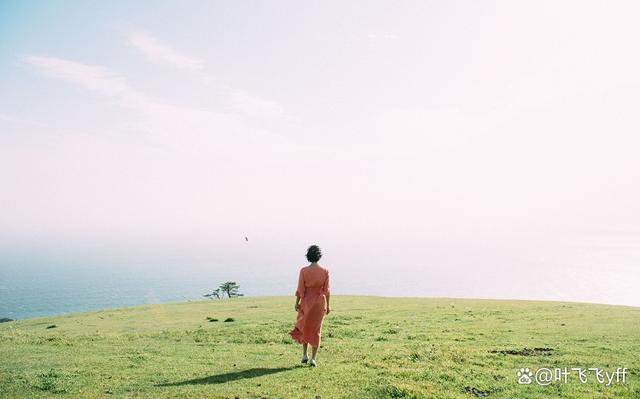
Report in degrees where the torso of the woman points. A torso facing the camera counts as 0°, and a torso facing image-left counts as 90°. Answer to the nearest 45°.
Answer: approximately 180°
